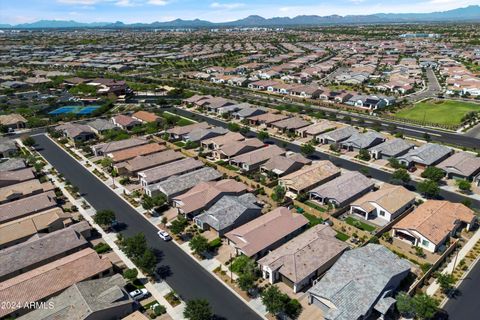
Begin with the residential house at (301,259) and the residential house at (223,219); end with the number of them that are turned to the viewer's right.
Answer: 0

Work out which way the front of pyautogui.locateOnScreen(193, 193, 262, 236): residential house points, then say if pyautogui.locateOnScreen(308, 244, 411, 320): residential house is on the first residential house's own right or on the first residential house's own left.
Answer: on the first residential house's own left

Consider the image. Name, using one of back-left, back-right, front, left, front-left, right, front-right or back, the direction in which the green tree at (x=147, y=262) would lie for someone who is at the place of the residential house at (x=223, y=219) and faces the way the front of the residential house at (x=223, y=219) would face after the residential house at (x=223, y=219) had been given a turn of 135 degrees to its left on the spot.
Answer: back-right

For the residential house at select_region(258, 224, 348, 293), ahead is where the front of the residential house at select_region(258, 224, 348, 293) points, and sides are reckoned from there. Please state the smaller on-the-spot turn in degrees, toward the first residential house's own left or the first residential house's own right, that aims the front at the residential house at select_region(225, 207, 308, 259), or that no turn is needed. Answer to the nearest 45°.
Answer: approximately 90° to the first residential house's own right

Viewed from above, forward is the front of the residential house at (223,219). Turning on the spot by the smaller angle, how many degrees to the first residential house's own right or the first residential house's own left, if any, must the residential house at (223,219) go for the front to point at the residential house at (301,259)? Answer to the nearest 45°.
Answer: approximately 90° to the first residential house's own left

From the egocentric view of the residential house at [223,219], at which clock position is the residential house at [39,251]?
the residential house at [39,251] is roughly at 1 o'clock from the residential house at [223,219].

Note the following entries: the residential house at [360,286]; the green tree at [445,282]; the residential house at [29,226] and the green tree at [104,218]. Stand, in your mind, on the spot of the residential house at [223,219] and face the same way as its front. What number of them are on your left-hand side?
2

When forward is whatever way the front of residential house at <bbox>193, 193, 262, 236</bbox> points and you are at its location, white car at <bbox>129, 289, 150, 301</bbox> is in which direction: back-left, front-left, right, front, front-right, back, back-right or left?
front

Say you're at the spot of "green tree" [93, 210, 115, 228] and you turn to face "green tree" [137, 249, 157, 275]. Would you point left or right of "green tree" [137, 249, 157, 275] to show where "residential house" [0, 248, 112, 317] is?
right

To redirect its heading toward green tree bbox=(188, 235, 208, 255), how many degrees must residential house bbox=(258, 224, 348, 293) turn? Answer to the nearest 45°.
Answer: approximately 45° to its right

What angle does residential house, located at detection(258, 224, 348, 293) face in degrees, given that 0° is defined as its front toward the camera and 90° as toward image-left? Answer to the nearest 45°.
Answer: approximately 45°

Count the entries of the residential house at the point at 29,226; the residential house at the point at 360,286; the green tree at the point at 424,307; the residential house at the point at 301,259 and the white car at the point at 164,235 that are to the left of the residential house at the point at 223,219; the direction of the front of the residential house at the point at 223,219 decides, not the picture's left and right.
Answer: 3

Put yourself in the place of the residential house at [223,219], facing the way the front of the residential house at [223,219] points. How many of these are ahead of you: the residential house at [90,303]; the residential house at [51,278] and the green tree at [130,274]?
3

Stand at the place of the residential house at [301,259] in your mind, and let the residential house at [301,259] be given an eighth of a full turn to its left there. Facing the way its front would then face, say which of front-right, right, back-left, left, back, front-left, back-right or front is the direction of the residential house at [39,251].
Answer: right

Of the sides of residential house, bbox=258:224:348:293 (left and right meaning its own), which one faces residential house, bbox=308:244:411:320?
left
